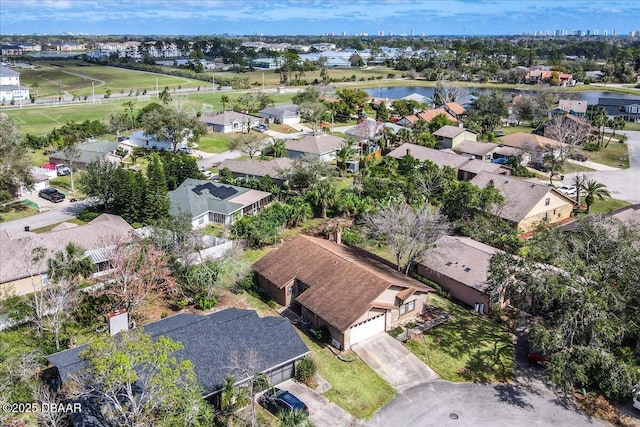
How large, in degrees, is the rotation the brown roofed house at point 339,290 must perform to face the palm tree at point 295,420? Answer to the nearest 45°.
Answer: approximately 45° to its right

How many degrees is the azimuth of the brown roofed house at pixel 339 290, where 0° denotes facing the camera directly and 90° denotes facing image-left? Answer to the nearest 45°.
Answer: approximately 315°

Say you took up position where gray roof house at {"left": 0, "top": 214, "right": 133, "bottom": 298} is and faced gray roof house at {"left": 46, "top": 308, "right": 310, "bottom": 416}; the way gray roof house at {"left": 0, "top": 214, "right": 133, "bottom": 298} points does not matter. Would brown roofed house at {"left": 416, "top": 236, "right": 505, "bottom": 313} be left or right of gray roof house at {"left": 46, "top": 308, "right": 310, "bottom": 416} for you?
left

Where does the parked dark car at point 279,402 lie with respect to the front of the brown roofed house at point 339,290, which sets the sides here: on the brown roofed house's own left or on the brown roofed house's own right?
on the brown roofed house's own right

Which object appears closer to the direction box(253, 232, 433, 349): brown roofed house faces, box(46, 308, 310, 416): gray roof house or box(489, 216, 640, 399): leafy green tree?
the leafy green tree

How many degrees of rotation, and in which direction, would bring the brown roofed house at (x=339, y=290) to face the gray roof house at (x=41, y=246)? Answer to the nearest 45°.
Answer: approximately 135° to its right

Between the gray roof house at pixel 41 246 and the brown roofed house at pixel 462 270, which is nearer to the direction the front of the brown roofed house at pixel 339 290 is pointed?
the brown roofed house

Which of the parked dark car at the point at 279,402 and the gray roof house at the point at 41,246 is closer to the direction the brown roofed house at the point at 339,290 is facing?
the parked dark car

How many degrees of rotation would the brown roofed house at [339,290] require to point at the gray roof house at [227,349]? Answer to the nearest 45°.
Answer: approximately 90° to its right

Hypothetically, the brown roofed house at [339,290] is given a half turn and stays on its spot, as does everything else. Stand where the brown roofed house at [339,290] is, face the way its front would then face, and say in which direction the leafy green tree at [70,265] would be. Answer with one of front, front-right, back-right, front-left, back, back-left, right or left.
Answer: front-left

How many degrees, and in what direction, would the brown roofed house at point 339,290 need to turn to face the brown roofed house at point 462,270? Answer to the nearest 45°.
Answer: approximately 90° to its left
